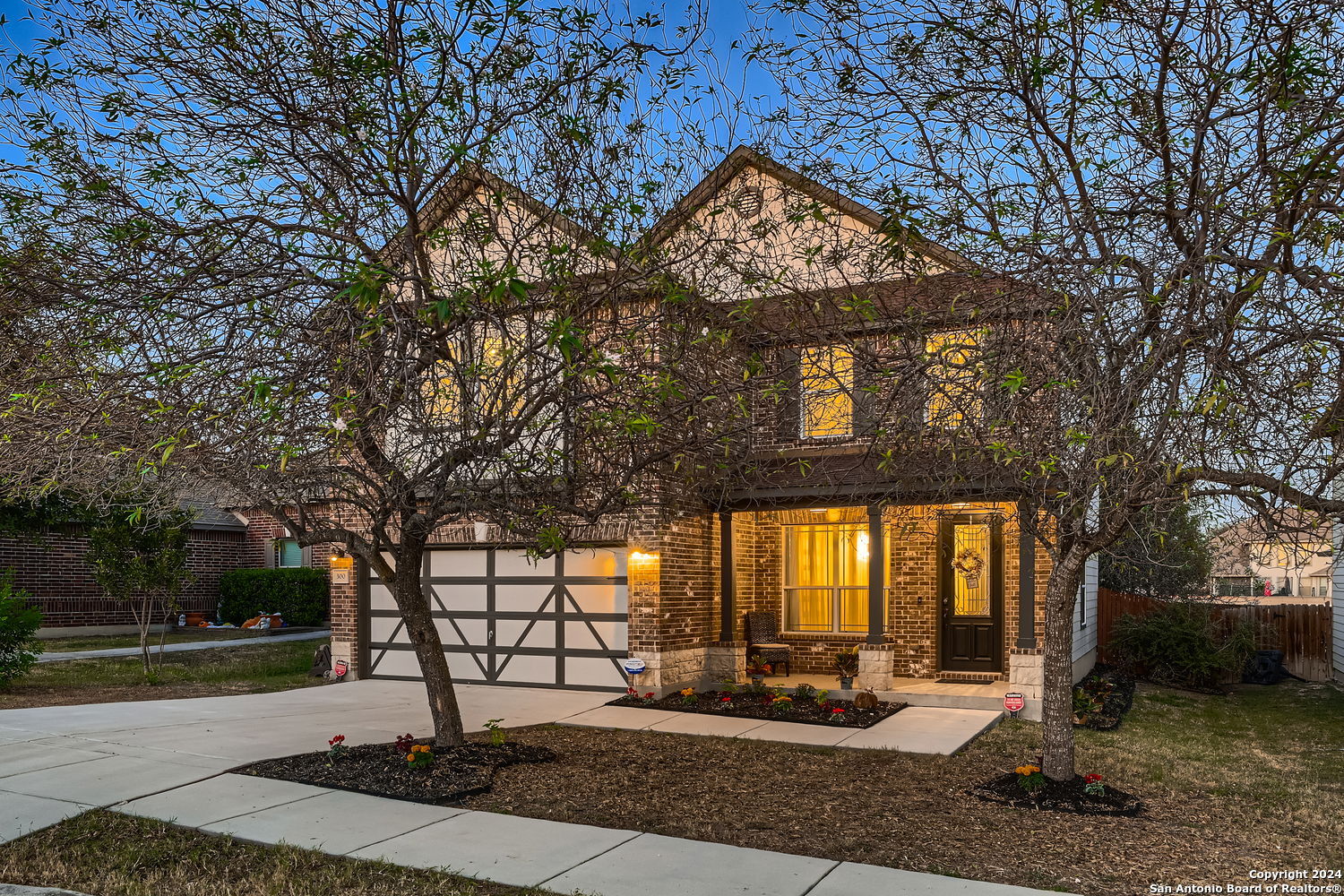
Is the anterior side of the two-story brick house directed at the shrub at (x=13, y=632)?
no

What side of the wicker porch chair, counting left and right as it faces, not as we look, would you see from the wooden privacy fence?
left

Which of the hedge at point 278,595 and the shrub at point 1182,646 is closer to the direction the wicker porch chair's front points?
the shrub

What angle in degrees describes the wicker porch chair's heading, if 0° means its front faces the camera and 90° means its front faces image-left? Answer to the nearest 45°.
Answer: approximately 315°

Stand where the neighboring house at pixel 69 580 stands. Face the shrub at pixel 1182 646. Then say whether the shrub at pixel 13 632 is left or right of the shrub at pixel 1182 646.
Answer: right

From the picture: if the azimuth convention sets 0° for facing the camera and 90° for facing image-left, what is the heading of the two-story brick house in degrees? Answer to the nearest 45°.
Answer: approximately 0°

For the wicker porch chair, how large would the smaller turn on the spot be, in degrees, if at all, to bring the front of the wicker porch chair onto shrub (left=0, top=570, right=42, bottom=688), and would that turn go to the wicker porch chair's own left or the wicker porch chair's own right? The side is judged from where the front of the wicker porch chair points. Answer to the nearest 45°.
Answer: approximately 135° to the wicker porch chair's own right

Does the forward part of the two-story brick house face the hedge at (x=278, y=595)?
no

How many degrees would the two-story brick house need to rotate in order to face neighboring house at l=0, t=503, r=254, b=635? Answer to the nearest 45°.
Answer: approximately 135° to its right

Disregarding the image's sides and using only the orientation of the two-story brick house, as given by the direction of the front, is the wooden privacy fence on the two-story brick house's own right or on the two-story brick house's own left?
on the two-story brick house's own left
